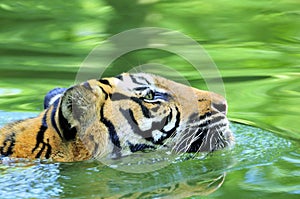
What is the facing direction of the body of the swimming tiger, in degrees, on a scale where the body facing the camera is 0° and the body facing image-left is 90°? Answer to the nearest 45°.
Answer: approximately 270°
